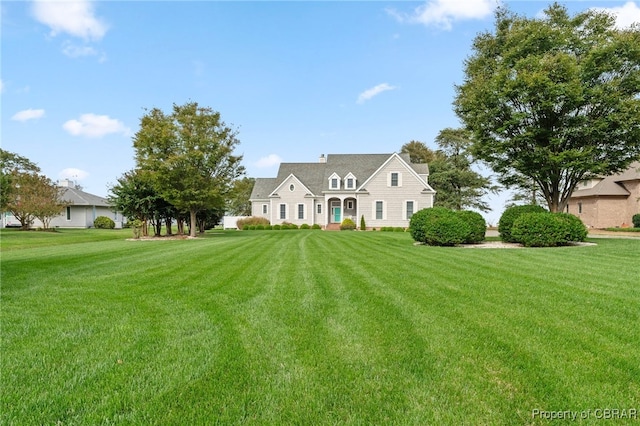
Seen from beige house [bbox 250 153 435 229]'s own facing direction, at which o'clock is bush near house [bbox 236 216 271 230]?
The bush near house is roughly at 3 o'clock from the beige house.

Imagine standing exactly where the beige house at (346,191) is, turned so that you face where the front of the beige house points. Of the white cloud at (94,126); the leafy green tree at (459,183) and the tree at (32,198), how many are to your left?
1

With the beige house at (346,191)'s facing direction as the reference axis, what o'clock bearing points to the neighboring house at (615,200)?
The neighboring house is roughly at 9 o'clock from the beige house.

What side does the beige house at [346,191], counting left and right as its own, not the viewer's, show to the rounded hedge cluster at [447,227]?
front

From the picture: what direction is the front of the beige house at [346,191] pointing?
toward the camera

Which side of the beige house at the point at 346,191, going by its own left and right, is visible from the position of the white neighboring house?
right

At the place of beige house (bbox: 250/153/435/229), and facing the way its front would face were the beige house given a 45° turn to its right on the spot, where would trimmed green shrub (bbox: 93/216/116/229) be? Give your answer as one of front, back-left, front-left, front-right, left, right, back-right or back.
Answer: front-right

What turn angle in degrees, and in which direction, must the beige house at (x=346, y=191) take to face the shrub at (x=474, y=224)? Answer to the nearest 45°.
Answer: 0° — it already faces it
